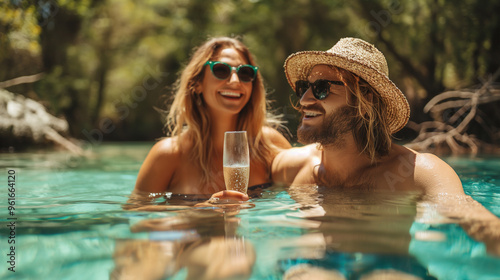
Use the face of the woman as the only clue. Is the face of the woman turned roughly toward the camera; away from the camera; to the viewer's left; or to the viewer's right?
toward the camera

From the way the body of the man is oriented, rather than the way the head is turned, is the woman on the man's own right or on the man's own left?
on the man's own right

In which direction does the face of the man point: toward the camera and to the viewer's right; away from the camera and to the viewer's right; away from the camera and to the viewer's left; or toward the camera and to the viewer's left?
toward the camera and to the viewer's left
